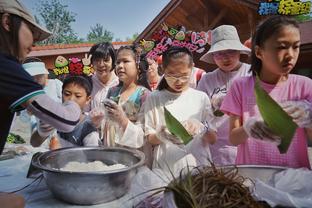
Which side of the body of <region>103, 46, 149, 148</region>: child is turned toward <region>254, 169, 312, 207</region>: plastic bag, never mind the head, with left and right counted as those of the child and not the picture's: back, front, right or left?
left

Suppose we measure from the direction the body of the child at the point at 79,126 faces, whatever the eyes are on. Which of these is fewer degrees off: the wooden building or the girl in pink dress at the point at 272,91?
the girl in pink dress

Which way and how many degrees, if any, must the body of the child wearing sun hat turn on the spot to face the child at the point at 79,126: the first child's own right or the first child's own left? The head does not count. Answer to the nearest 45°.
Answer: approximately 90° to the first child's own right

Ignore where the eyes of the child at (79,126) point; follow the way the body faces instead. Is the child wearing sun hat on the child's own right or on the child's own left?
on the child's own left

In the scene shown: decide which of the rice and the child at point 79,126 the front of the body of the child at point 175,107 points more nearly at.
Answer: the rice

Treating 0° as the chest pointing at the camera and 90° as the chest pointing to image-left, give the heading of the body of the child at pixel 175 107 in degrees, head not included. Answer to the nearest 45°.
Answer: approximately 0°

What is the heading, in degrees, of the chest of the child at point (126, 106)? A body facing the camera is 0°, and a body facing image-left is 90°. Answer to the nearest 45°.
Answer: approximately 45°

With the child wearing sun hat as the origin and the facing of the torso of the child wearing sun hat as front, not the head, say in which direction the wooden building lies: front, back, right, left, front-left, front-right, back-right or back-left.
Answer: back

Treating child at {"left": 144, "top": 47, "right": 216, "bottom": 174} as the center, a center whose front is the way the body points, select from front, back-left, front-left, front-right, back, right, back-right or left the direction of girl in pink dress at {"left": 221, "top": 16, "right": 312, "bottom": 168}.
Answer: front-left

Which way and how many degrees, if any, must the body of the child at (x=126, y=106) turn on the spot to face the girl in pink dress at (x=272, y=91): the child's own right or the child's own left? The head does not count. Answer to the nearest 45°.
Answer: approximately 90° to the child's own left

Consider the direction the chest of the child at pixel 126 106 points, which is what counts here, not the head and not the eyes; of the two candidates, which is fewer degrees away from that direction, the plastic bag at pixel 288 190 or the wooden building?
the plastic bag

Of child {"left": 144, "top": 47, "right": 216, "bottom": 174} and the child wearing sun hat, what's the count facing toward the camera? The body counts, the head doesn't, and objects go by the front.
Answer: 2

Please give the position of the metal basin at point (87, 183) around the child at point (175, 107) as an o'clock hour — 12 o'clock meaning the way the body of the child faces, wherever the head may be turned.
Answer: The metal basin is roughly at 1 o'clock from the child.
